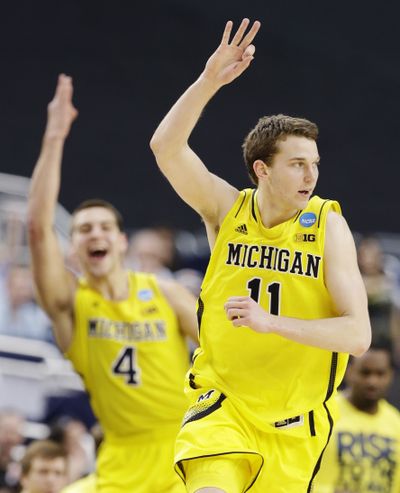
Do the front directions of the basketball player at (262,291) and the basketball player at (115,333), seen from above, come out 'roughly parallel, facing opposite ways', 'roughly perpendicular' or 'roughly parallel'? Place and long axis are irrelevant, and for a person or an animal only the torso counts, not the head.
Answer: roughly parallel

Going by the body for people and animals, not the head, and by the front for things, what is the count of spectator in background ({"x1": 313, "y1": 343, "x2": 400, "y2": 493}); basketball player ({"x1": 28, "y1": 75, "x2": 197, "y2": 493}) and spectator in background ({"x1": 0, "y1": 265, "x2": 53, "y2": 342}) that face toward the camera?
3

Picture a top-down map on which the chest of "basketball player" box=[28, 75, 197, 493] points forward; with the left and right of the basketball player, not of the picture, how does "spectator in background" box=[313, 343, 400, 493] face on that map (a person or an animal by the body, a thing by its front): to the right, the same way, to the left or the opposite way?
the same way

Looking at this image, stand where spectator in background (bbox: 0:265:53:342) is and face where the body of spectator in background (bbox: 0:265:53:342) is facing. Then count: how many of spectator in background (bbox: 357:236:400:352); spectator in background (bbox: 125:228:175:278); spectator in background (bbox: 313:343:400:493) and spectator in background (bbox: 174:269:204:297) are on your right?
0

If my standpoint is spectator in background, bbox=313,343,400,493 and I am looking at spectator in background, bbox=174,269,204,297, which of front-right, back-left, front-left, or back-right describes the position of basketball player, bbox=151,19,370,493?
back-left

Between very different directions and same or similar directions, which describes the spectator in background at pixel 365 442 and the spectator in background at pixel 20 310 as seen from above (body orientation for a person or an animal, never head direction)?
same or similar directions

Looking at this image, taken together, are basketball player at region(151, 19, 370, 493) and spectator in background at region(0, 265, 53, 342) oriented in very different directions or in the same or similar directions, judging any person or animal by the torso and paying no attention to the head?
same or similar directions

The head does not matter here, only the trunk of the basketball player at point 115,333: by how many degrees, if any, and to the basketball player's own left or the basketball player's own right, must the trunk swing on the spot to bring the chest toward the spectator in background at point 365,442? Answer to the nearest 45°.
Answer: approximately 90° to the basketball player's own left

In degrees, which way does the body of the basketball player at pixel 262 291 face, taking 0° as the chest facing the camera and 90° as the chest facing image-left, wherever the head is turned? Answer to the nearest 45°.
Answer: approximately 0°

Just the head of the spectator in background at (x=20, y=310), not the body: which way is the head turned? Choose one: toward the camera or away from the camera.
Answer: toward the camera

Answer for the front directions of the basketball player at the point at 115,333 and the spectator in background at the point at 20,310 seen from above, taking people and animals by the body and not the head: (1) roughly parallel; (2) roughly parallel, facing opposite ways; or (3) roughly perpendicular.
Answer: roughly parallel

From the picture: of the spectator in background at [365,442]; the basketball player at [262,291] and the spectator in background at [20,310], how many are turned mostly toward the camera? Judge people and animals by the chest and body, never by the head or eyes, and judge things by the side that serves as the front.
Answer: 3

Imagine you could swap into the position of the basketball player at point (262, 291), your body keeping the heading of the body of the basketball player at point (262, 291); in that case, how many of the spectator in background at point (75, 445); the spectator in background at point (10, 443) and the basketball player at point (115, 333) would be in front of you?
0

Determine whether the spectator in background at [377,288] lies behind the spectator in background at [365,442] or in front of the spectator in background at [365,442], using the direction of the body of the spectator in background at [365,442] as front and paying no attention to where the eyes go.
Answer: behind

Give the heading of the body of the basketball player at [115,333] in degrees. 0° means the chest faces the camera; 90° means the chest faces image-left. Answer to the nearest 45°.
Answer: approximately 0°

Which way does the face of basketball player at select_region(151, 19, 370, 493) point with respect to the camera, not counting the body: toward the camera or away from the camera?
toward the camera

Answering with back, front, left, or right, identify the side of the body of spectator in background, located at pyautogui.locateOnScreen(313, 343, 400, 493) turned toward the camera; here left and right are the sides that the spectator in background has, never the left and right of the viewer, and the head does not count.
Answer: front

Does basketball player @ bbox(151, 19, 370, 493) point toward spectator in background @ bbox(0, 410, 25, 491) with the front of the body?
no

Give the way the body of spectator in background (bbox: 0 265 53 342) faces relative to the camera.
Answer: toward the camera
